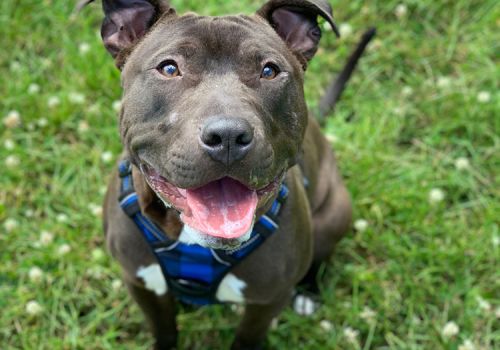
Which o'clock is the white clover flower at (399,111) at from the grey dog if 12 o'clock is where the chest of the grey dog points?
The white clover flower is roughly at 7 o'clock from the grey dog.

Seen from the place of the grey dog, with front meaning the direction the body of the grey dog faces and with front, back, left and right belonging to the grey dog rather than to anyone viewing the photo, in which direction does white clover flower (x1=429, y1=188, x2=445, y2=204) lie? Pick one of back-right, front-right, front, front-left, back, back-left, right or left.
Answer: back-left

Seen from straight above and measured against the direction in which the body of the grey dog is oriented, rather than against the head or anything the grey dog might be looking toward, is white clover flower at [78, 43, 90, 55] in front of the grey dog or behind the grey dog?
behind

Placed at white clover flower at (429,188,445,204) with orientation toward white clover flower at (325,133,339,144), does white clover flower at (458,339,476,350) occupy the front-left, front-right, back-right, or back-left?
back-left

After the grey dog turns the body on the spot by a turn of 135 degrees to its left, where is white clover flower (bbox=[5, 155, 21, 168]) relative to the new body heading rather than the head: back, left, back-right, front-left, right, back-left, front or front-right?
left

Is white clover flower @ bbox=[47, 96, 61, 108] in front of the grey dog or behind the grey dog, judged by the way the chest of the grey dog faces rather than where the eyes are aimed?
behind

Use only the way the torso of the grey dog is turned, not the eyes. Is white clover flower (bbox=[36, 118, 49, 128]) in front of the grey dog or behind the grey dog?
behind

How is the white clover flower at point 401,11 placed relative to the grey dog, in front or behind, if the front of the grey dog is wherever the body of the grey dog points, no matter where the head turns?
behind

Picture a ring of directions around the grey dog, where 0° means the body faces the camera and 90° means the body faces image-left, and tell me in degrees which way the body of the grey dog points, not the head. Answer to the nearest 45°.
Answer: approximately 0°

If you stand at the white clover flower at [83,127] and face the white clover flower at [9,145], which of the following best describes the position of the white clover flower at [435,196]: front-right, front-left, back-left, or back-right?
back-left

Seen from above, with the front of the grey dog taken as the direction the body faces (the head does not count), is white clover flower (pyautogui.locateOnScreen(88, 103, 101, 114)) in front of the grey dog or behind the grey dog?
behind

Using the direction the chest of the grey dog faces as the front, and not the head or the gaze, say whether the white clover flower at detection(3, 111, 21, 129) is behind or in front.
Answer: behind
